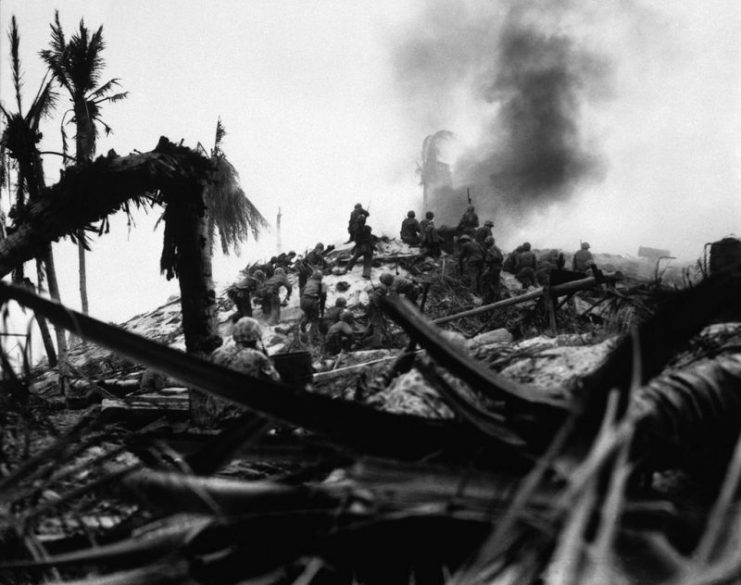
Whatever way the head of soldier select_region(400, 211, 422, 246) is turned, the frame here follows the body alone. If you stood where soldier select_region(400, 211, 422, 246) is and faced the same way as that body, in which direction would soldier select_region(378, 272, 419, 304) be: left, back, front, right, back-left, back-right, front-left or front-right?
back

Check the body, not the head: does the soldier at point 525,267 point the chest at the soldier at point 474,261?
no

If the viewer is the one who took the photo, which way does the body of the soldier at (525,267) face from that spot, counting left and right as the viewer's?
facing away from the viewer

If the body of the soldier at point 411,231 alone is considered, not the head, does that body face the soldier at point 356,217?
no

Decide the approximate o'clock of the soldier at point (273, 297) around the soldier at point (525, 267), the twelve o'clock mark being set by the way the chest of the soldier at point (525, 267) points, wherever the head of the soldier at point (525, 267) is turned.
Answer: the soldier at point (273, 297) is roughly at 8 o'clock from the soldier at point (525, 267).

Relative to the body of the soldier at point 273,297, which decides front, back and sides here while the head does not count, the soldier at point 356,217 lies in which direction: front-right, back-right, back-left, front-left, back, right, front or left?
front-right

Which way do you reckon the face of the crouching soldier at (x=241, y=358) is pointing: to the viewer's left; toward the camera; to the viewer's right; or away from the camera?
away from the camera

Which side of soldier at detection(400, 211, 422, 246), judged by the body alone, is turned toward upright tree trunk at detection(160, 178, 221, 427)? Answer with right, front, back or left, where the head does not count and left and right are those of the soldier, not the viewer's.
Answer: back

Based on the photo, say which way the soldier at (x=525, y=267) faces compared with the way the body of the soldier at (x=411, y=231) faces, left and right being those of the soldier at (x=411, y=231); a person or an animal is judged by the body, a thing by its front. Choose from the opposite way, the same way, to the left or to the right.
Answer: the same way

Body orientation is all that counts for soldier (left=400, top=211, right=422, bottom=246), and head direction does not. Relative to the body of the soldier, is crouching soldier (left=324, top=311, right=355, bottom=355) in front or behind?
behind

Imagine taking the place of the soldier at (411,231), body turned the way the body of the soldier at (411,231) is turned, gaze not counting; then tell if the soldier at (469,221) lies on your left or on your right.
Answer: on your right

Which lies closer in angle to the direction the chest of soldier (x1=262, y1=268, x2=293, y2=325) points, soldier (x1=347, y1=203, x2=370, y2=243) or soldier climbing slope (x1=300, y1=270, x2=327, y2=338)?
the soldier

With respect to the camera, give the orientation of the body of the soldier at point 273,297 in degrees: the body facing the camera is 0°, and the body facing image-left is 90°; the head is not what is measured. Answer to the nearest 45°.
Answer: approximately 225°

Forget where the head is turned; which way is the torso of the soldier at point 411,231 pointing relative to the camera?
away from the camera

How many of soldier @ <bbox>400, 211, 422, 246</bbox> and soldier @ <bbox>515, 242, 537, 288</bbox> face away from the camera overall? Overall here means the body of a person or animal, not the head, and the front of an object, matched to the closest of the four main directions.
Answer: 2

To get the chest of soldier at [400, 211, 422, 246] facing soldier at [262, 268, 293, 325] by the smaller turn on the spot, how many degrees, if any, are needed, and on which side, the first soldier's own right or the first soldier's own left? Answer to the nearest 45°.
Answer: approximately 135° to the first soldier's own left

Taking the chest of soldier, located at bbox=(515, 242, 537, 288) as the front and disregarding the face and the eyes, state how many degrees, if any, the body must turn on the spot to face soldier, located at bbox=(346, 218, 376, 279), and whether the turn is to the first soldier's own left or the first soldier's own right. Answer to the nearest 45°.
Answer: approximately 90° to the first soldier's own left

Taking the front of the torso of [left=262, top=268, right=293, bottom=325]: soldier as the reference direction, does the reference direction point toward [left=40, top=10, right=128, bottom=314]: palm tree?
no
